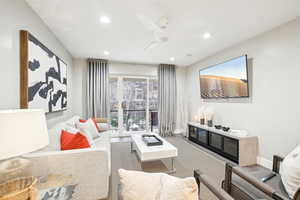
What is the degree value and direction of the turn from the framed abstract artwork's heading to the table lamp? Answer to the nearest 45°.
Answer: approximately 45° to its right

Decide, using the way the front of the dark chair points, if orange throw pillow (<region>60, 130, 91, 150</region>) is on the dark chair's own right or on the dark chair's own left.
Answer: on the dark chair's own left

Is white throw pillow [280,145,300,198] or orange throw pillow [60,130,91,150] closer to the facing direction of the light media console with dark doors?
the orange throw pillow

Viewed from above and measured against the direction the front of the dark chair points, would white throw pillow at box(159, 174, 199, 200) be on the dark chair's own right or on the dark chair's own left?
on the dark chair's own left

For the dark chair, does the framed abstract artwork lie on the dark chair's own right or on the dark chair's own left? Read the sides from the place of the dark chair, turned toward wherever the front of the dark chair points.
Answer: on the dark chair's own left

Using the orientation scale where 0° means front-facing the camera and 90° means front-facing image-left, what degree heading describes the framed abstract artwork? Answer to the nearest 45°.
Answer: approximately 315°

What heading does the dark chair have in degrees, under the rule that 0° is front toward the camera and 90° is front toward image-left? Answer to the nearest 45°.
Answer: approximately 135°
